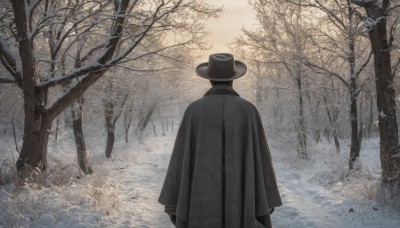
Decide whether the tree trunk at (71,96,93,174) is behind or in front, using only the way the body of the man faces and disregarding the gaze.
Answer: in front

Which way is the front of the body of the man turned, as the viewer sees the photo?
away from the camera

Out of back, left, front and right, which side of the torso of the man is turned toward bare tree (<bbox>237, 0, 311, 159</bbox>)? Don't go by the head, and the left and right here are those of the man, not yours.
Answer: front

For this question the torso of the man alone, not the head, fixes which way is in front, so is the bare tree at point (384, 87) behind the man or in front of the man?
in front
